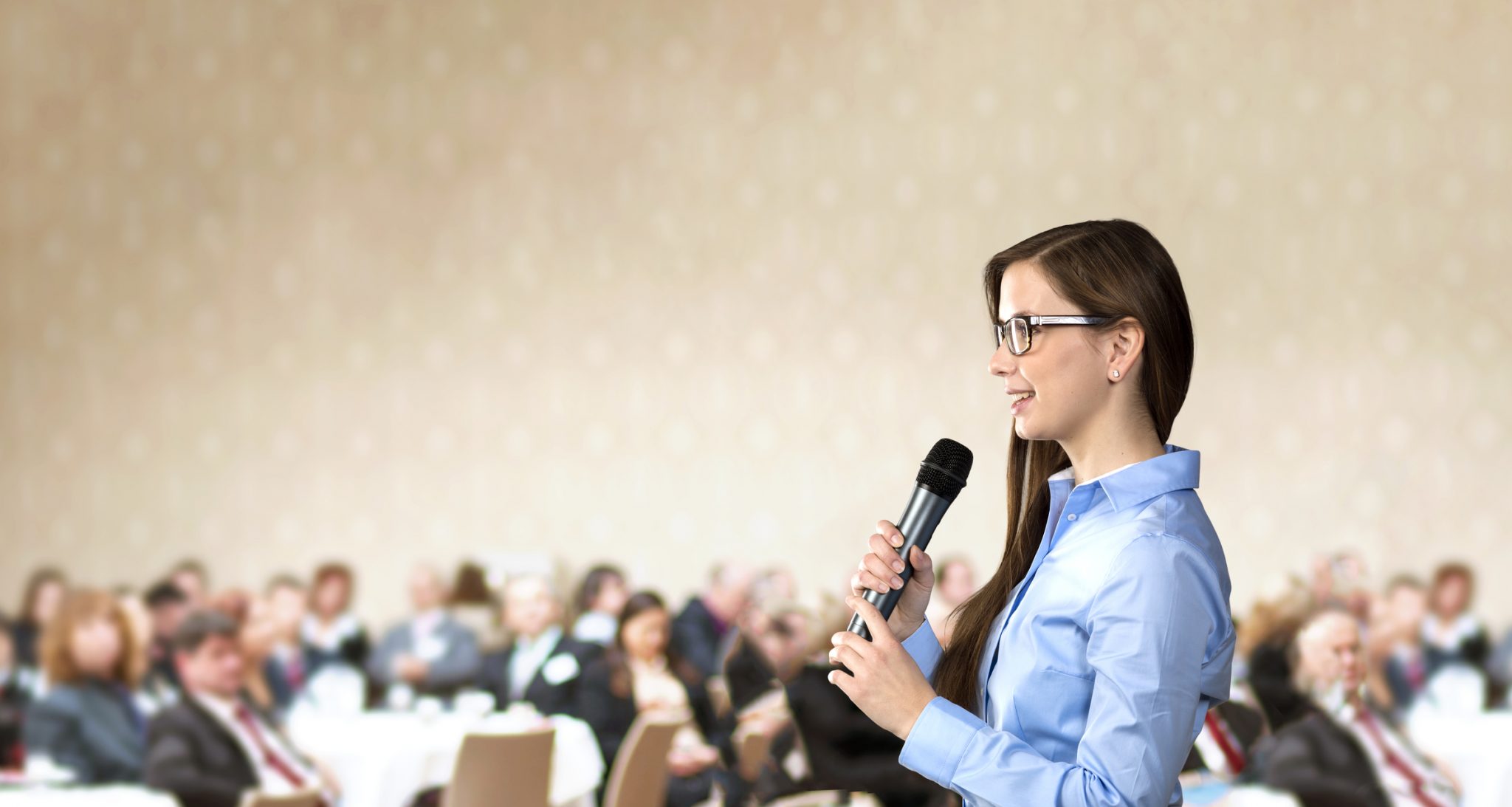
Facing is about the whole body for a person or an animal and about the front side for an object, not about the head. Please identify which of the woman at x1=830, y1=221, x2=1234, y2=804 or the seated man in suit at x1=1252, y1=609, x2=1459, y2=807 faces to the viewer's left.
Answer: the woman

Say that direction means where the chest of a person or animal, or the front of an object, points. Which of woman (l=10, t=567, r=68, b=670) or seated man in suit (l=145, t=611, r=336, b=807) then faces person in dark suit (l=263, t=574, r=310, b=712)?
the woman

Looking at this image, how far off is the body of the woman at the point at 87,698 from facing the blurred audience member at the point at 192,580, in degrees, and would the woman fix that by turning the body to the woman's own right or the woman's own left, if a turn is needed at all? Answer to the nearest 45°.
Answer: approximately 135° to the woman's own left

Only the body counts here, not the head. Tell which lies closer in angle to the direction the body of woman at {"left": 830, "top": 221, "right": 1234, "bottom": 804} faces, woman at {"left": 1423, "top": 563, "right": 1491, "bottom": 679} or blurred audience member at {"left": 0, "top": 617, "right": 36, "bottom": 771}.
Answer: the blurred audience member

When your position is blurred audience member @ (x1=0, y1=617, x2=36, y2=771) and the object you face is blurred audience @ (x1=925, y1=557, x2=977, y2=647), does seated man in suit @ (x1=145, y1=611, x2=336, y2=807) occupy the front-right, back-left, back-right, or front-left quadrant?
front-right

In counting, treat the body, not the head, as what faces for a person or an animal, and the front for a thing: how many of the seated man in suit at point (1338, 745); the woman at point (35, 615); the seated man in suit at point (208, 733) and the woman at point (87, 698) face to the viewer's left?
0

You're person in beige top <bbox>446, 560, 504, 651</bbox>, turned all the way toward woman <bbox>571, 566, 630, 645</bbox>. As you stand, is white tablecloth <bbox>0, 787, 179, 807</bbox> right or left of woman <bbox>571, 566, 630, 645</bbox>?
right

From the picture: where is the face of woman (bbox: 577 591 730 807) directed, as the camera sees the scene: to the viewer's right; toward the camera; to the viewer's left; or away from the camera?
toward the camera

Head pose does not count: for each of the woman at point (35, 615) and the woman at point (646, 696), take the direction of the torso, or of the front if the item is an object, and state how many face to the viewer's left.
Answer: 0

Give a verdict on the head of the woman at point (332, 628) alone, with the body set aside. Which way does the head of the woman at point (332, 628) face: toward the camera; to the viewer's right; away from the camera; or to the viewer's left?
toward the camera

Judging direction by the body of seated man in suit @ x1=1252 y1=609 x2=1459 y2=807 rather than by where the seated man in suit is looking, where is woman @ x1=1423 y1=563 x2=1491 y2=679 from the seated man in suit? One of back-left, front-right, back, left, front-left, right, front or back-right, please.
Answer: back-left

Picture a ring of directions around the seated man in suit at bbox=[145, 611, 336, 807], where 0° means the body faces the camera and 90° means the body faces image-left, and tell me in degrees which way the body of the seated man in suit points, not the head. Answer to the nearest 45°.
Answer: approximately 315°

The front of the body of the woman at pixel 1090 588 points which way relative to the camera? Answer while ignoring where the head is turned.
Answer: to the viewer's left

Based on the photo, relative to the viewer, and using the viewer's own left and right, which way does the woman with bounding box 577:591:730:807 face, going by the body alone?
facing the viewer and to the right of the viewer

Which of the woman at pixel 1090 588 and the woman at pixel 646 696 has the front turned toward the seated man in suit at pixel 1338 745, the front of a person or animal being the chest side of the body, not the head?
the woman at pixel 646 696

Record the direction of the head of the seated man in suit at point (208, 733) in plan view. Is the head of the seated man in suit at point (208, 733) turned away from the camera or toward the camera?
toward the camera

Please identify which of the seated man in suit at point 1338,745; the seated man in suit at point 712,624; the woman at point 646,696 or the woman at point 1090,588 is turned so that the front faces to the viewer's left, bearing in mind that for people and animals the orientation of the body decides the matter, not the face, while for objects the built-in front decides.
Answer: the woman at point 1090,588

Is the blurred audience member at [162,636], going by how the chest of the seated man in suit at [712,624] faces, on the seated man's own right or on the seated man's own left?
on the seated man's own right

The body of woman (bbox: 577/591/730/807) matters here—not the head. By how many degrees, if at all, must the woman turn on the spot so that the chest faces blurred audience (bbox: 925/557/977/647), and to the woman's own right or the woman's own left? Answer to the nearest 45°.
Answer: approximately 90° to the woman's own left
